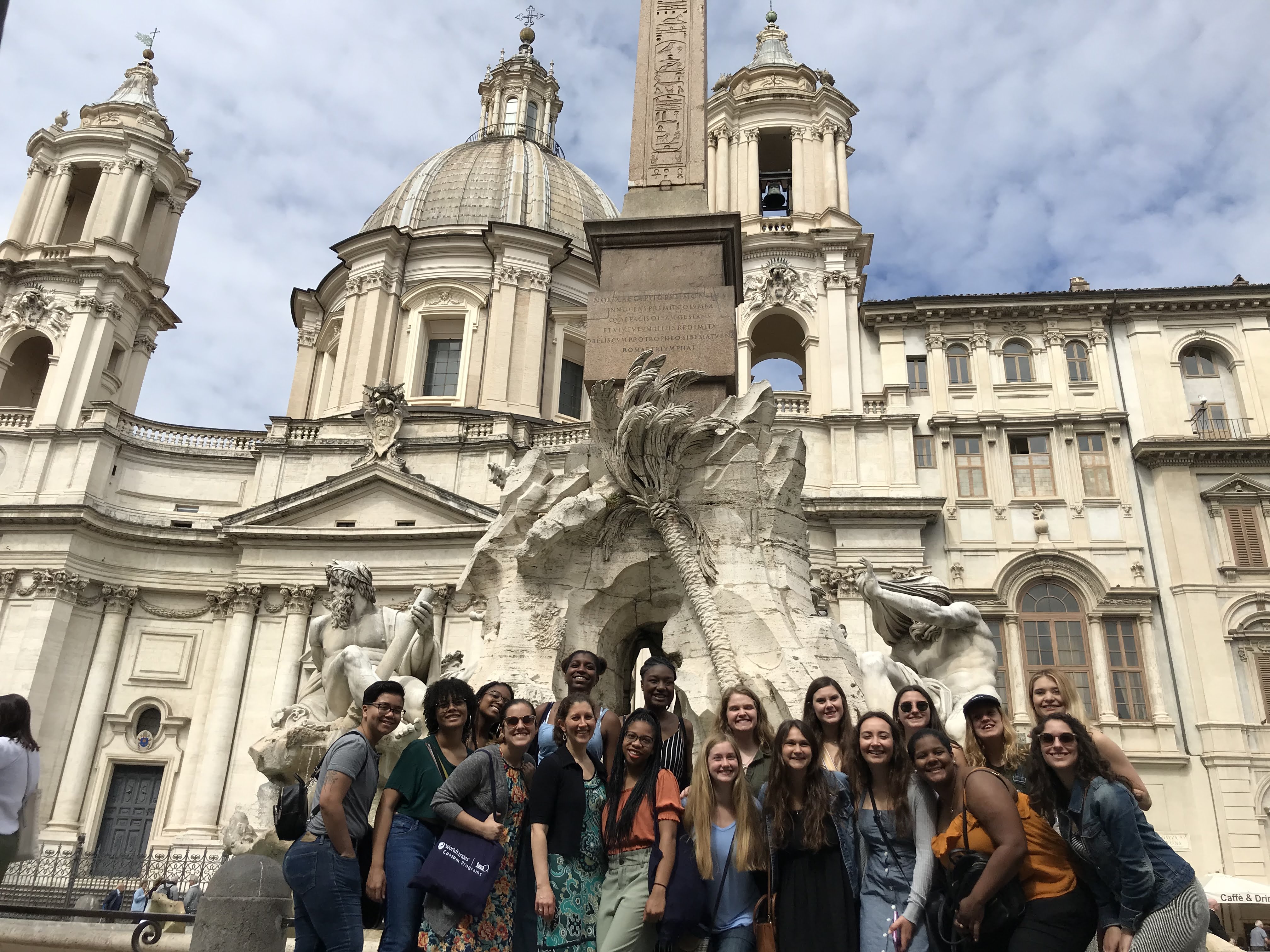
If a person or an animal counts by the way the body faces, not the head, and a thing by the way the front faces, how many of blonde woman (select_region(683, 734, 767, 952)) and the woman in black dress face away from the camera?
0

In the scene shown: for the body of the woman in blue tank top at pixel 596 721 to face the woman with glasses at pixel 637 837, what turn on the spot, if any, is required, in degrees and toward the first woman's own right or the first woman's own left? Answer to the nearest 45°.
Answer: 0° — they already face them

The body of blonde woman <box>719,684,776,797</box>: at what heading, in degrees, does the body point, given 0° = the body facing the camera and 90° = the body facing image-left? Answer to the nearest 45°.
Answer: approximately 0°

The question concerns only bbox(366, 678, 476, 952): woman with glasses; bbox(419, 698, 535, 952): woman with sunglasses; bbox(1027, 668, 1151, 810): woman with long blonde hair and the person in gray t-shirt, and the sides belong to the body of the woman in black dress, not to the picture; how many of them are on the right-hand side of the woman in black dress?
3

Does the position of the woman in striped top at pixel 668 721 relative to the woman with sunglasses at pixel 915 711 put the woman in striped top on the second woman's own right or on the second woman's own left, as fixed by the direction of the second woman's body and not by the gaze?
on the second woman's own right

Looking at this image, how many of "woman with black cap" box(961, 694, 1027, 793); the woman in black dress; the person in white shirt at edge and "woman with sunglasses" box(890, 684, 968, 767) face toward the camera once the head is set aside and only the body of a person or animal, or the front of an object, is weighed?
3

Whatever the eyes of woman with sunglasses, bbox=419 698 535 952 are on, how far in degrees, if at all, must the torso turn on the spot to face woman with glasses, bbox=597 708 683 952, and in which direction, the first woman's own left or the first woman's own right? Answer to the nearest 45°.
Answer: approximately 45° to the first woman's own left
